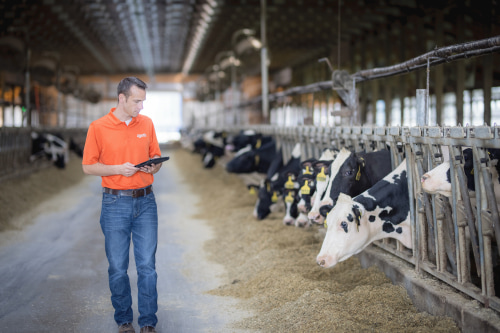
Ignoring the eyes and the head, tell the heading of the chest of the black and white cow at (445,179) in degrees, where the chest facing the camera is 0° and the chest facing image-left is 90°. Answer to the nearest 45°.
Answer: approximately 90°

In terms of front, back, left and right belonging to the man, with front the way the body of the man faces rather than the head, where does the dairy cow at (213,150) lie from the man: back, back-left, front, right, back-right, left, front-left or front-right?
back-left

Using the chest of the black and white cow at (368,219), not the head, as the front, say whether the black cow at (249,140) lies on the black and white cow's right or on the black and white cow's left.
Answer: on the black and white cow's right

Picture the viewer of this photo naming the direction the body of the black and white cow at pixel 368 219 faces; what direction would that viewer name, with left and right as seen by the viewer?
facing to the left of the viewer

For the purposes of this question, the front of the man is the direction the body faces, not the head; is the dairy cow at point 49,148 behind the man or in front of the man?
behind

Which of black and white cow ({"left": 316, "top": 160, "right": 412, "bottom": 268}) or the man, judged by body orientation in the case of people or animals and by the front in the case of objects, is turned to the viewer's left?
the black and white cow

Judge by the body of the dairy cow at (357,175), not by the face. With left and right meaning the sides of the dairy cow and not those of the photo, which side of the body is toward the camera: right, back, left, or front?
left

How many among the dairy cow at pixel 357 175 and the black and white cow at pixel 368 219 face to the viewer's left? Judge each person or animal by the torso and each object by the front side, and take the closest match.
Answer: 2
